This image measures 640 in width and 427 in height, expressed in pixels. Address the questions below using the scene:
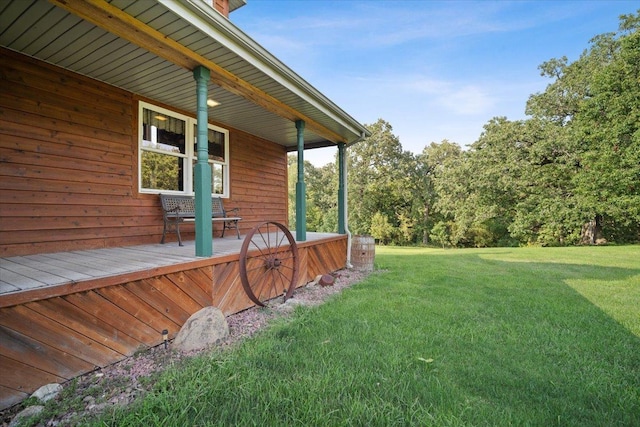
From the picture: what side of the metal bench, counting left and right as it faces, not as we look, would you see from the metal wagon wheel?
front

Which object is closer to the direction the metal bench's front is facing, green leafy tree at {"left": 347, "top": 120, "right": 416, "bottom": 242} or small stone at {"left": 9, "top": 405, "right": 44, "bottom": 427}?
the small stone

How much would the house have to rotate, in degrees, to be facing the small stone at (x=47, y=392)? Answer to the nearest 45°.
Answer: approximately 45° to its right

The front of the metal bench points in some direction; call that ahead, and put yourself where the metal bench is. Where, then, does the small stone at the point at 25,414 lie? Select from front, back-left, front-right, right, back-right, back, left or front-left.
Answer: front-right

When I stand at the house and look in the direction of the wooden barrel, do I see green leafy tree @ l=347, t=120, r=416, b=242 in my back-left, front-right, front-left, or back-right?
front-left

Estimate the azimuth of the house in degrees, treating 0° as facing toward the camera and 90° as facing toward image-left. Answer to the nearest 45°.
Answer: approximately 315°

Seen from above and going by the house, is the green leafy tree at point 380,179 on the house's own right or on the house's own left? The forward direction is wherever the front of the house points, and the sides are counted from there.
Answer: on the house's own left

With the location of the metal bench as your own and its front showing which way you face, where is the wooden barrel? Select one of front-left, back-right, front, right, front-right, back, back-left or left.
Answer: front-left

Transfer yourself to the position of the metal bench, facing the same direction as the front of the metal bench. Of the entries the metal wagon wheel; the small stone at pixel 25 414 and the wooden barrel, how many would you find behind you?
0

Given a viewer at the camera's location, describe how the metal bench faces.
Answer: facing the viewer and to the right of the viewer

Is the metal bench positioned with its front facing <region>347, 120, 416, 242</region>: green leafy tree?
no

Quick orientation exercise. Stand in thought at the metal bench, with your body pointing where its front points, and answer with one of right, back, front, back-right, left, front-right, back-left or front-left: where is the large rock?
front-right

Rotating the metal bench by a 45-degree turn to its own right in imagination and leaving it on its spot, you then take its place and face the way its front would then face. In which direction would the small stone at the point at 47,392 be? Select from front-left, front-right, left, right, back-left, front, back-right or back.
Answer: front
